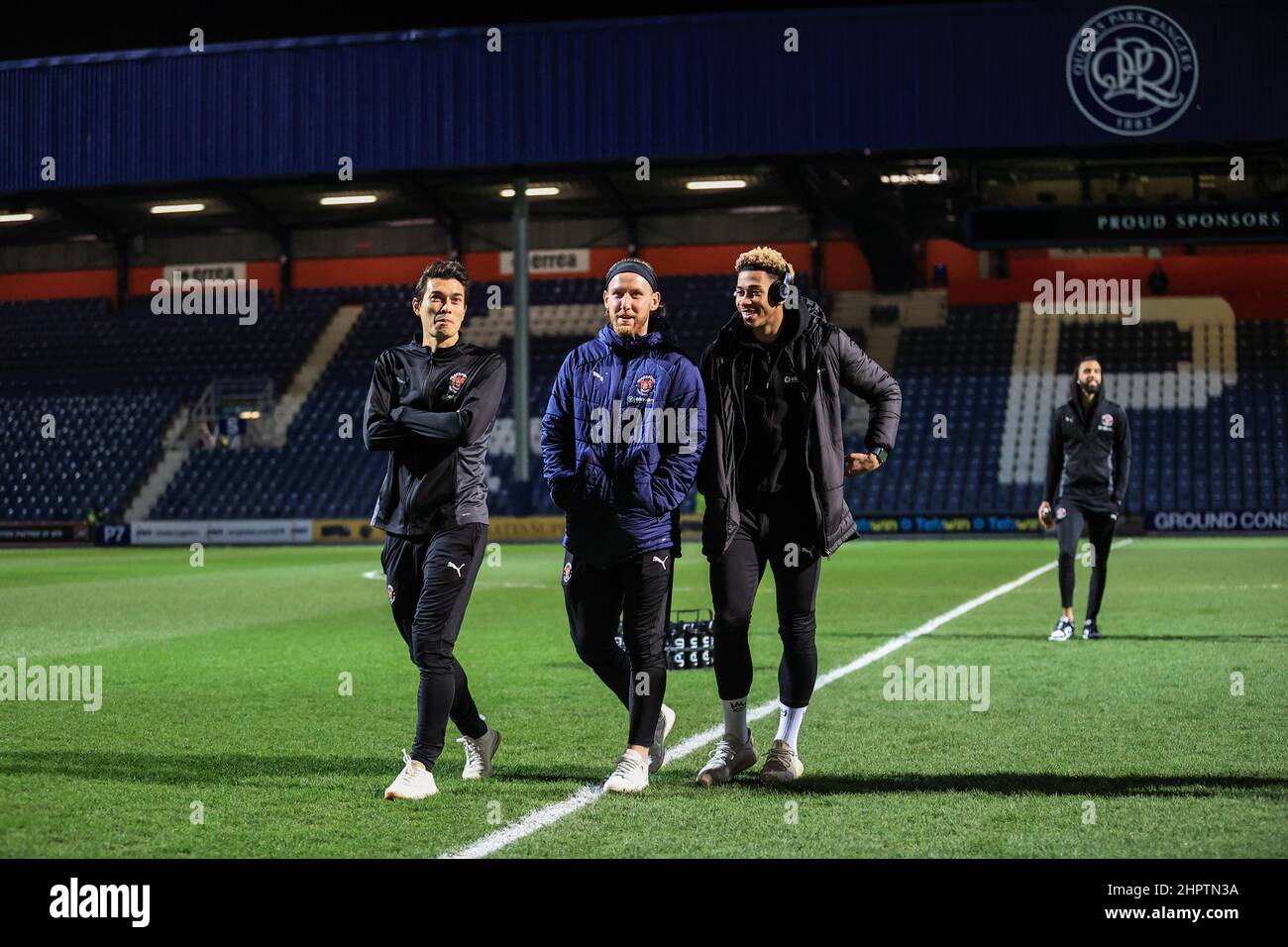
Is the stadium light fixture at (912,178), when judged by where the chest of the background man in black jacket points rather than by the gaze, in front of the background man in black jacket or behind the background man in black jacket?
behind

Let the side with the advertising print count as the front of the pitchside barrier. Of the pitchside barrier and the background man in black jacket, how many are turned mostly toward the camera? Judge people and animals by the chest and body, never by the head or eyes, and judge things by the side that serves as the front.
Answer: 2

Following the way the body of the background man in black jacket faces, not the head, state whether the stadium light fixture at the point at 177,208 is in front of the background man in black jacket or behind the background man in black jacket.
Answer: behind

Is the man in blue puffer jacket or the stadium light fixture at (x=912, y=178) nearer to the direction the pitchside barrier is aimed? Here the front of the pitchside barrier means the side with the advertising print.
the man in blue puffer jacket

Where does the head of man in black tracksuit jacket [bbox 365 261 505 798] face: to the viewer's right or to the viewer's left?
to the viewer's right

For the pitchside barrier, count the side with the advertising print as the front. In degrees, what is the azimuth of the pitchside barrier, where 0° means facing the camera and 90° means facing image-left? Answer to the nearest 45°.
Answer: approximately 0°

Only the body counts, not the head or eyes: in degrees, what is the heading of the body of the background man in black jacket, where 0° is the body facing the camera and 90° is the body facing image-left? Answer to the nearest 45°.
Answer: approximately 0°

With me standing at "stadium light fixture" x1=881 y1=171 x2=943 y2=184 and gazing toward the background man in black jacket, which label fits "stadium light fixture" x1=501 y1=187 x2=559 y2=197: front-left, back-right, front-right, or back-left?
back-right

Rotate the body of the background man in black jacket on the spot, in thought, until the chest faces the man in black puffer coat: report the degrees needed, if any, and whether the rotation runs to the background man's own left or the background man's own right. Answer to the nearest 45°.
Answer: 0° — they already face them

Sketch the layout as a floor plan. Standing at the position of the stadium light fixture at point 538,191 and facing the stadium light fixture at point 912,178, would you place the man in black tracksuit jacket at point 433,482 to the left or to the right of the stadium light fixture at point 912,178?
right
